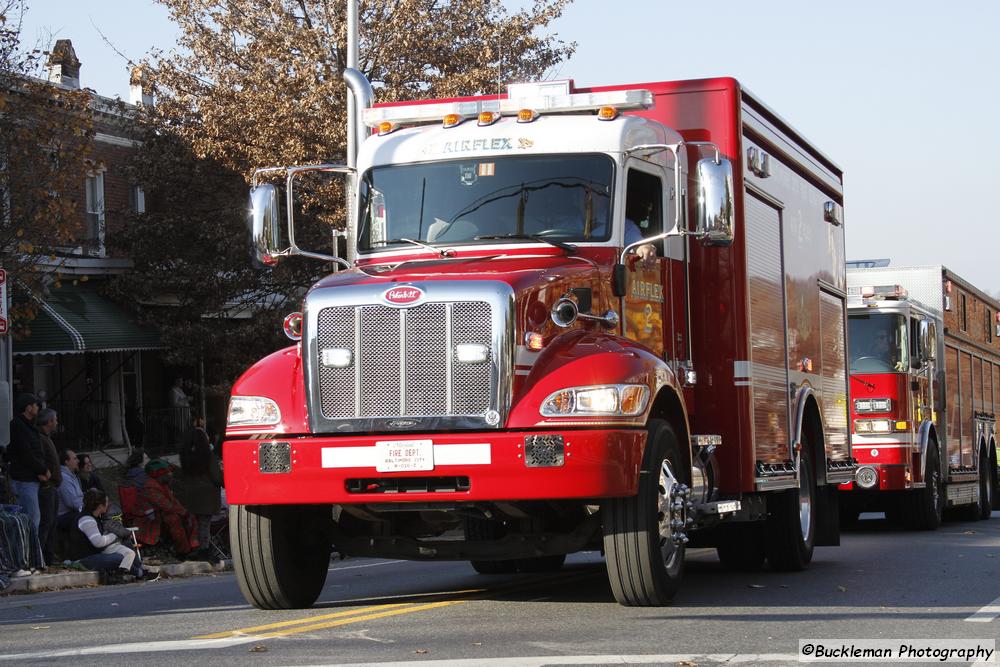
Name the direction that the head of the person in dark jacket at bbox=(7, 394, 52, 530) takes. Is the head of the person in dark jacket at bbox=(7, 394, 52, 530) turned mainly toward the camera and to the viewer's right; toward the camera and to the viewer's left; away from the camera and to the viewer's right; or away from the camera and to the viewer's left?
toward the camera and to the viewer's right

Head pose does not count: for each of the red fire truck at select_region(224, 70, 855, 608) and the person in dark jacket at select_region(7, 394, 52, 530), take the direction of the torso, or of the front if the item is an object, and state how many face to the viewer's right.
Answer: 1

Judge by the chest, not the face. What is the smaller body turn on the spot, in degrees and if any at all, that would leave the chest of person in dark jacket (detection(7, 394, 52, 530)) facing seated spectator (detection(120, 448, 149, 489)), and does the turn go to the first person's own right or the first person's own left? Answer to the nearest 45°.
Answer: approximately 45° to the first person's own left

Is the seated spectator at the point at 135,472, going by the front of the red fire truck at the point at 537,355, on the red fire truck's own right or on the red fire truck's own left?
on the red fire truck's own right

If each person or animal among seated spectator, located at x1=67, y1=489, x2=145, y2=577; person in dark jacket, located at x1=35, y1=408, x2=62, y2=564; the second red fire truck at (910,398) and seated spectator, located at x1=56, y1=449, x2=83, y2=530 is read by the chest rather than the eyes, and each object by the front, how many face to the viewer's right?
3

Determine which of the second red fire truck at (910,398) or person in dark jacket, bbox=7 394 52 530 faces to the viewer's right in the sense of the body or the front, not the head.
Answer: the person in dark jacket

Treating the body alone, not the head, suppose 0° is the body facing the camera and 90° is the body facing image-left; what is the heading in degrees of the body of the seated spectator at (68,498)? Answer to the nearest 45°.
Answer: approximately 270°

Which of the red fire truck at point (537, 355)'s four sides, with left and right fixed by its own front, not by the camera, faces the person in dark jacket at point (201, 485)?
right

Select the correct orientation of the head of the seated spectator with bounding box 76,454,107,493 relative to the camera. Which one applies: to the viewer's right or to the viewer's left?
to the viewer's right

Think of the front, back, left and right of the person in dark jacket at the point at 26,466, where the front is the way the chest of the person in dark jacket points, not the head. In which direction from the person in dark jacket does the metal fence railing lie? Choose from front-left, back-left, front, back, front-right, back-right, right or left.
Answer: left
